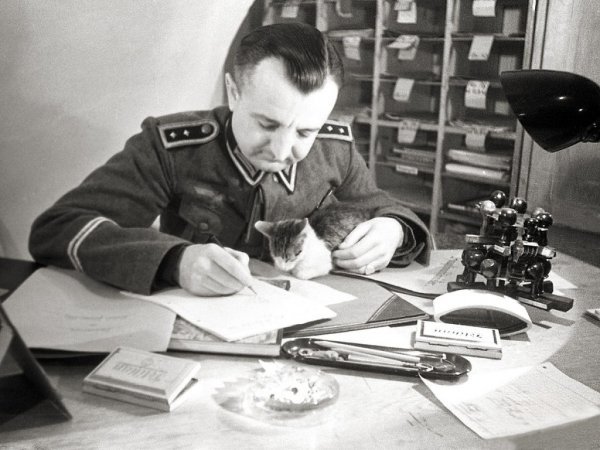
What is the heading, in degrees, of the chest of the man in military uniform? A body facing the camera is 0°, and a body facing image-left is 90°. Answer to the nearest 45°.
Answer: approximately 315°

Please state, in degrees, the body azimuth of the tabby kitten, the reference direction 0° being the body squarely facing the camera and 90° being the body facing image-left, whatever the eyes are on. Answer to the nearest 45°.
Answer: approximately 45°

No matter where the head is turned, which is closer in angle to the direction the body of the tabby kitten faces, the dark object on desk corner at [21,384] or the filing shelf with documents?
the dark object on desk corner
